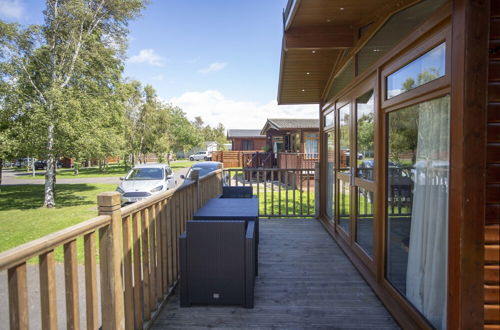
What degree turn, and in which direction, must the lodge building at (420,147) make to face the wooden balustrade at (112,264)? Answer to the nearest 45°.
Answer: approximately 45° to its left

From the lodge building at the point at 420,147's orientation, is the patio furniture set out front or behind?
out front

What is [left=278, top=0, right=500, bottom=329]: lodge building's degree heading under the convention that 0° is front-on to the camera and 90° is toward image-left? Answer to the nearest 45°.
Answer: approximately 90°

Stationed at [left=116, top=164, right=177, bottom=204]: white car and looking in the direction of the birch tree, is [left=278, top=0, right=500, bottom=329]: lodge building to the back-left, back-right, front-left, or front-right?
back-left

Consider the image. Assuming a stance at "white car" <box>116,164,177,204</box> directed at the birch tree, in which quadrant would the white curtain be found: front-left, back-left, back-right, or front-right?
back-left

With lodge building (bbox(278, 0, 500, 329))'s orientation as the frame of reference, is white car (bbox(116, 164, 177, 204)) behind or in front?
in front

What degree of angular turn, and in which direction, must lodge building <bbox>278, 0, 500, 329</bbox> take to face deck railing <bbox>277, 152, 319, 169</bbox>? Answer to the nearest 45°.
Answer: approximately 90° to its right

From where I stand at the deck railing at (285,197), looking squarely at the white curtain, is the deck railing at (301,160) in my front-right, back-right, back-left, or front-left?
back-left

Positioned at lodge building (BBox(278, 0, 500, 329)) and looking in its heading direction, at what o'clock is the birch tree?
The birch tree is roughly at 1 o'clock from the lodge building.

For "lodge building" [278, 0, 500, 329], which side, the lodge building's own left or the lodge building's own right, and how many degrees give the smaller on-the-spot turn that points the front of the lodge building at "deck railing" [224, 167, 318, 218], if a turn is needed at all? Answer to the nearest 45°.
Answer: approximately 45° to the lodge building's own right

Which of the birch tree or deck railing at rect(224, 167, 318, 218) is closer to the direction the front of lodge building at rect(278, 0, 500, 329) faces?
the birch tree

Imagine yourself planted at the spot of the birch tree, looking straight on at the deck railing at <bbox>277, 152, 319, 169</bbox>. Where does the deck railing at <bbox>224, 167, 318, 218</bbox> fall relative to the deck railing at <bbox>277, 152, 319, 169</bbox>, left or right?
right
